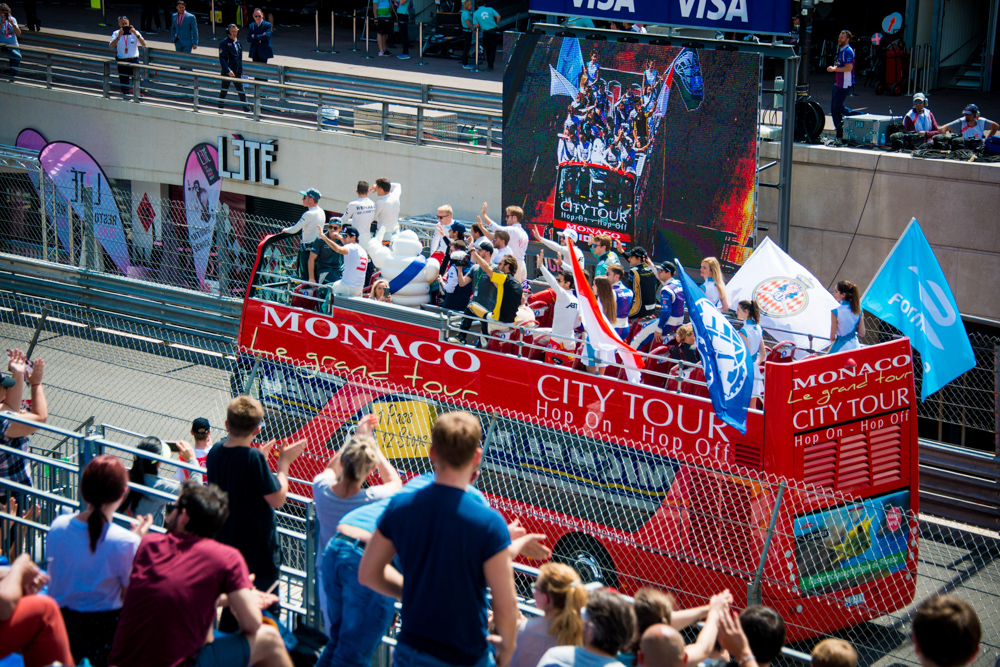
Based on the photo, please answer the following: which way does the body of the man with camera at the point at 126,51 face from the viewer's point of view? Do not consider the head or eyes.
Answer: toward the camera

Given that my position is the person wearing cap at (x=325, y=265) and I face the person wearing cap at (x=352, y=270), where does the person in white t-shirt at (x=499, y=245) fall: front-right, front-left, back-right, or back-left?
front-left

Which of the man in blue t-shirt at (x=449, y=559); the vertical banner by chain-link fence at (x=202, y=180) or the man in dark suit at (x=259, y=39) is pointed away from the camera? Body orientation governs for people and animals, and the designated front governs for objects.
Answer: the man in blue t-shirt

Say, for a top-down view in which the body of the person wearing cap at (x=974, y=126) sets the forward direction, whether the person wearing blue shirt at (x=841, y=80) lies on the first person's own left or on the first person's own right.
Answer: on the first person's own right

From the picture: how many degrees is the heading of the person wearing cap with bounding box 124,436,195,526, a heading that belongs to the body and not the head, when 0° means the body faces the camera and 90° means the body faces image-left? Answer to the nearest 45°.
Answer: approximately 225°

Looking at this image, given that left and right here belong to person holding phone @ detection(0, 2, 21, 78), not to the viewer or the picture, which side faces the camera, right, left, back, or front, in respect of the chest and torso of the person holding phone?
front

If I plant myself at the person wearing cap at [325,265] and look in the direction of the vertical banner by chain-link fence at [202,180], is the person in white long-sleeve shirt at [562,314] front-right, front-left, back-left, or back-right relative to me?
back-right

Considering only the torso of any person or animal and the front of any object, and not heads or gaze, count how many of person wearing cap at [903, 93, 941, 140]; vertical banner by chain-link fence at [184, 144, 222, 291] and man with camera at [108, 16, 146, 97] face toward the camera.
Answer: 3

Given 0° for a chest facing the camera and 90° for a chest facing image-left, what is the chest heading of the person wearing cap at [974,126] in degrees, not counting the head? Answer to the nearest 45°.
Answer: approximately 0°

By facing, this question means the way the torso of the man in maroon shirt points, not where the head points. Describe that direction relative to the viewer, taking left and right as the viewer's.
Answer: facing away from the viewer and to the right of the viewer

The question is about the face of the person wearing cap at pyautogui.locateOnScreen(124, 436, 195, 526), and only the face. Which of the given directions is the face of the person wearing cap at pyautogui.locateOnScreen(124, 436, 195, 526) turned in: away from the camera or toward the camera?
away from the camera

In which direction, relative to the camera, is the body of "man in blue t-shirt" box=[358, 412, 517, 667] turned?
away from the camera

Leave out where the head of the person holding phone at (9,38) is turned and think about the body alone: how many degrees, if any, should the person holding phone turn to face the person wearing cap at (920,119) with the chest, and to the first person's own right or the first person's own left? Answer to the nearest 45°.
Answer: approximately 45° to the first person's own left
